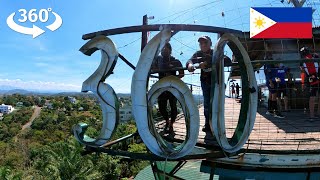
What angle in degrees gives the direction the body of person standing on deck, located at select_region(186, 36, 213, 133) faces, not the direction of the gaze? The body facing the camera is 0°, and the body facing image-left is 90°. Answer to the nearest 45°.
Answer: approximately 45°

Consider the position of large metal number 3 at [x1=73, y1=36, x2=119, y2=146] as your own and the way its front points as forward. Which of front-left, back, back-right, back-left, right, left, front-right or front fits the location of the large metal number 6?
front-left

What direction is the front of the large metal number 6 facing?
toward the camera

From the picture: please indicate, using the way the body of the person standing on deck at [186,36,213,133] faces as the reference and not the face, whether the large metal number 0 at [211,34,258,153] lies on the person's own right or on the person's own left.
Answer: on the person's own left

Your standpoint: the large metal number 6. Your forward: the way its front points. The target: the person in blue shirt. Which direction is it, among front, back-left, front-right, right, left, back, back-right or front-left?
back-left

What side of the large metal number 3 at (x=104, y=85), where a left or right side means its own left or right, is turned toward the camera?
front

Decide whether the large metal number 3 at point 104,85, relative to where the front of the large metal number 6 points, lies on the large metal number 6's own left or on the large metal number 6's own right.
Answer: on the large metal number 6's own right

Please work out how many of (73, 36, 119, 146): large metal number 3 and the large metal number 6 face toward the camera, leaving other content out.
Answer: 2
